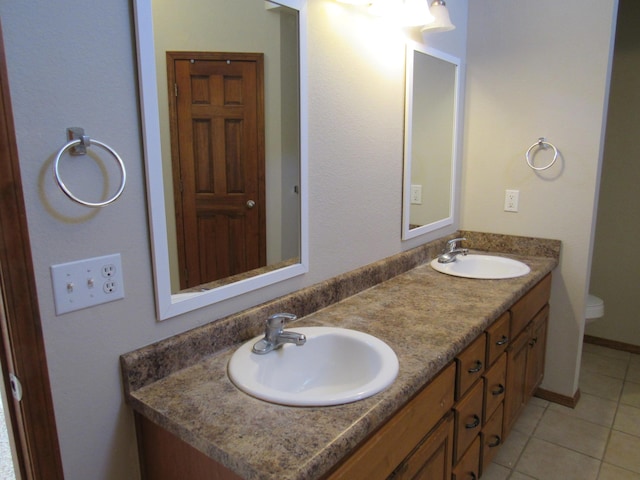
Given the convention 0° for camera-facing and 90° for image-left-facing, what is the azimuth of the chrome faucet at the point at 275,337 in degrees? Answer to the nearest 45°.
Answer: approximately 315°

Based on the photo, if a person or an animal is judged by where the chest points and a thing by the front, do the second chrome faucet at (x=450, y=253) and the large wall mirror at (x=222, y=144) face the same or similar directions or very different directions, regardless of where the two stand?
same or similar directions

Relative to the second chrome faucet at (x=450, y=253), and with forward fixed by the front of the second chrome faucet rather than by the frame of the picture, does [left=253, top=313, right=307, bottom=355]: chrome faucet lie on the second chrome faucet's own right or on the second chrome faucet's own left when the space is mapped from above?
on the second chrome faucet's own right

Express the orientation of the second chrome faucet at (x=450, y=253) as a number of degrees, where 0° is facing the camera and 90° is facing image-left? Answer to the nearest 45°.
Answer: approximately 270°

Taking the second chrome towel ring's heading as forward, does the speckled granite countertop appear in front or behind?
in front

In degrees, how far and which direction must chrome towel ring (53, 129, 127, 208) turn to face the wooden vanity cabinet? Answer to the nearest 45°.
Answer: approximately 45° to its left

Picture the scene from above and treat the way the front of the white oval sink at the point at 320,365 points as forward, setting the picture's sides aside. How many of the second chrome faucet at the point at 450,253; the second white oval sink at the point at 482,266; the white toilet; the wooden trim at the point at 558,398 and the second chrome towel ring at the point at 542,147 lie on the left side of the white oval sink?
5

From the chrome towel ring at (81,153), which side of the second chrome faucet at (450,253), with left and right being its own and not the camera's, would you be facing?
right

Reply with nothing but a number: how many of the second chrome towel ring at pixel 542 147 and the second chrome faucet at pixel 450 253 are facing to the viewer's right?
1

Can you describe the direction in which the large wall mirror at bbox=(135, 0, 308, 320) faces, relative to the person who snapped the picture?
facing the viewer and to the right of the viewer

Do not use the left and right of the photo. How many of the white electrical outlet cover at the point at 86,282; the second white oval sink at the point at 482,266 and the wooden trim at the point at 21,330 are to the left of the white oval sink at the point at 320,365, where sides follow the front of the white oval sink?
1

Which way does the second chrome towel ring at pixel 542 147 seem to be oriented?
toward the camera

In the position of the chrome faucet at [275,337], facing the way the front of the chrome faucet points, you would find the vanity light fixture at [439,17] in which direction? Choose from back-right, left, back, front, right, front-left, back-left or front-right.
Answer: left

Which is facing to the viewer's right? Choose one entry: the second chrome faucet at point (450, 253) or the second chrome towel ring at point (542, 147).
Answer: the second chrome faucet

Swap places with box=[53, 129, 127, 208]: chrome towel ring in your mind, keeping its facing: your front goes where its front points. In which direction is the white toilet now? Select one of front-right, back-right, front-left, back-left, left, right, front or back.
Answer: front-left
